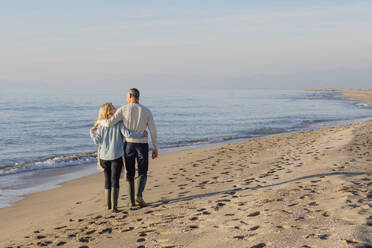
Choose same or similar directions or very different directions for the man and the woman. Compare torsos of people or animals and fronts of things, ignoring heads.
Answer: same or similar directions

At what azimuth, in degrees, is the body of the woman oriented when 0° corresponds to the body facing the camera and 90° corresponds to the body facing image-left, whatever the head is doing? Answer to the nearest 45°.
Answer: approximately 180°

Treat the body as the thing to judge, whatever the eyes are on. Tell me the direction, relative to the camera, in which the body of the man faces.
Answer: away from the camera
